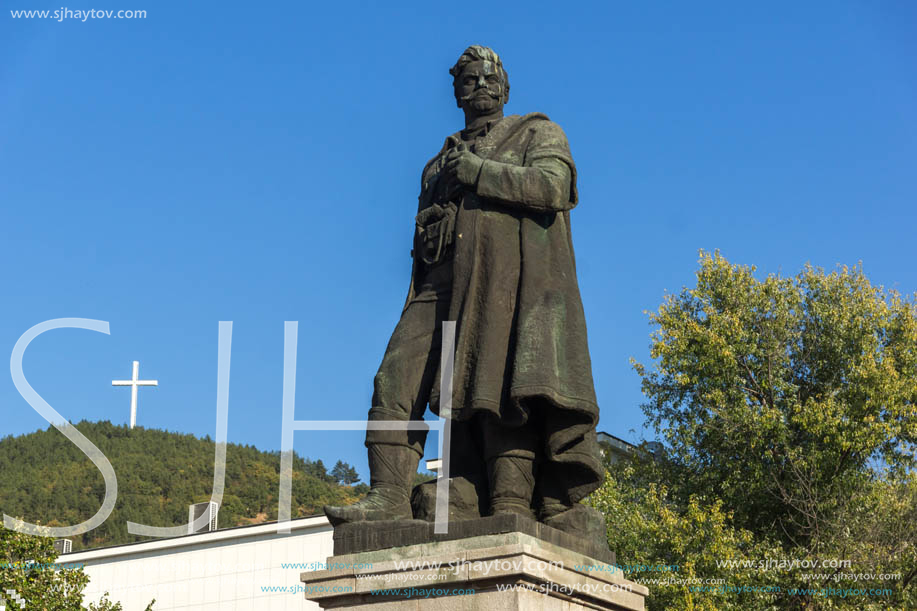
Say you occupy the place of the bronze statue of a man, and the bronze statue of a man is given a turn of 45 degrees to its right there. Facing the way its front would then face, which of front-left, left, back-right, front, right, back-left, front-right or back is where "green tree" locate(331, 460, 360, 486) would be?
right

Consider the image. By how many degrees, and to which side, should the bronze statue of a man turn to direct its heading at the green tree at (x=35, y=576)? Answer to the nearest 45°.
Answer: approximately 90° to its right

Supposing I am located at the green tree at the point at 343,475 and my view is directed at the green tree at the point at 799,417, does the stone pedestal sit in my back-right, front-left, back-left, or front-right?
front-right

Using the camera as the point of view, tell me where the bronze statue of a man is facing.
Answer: facing the viewer and to the left of the viewer

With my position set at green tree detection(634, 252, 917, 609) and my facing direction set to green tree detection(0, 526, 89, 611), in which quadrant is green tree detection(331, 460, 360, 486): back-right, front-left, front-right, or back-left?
front-right
